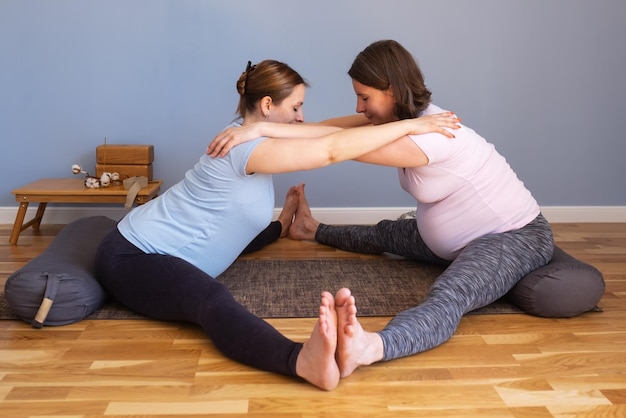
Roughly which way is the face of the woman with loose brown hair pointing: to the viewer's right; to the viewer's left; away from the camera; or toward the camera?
to the viewer's left

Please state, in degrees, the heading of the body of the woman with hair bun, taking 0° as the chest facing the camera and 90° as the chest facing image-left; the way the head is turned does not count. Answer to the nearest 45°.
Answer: approximately 270°

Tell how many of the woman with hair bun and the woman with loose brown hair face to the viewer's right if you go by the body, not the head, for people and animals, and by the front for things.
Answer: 1

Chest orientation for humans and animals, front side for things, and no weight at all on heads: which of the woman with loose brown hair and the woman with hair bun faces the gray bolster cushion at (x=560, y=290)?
the woman with hair bun

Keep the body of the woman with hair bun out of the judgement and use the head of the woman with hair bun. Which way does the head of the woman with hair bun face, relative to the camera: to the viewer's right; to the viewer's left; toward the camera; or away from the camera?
to the viewer's right

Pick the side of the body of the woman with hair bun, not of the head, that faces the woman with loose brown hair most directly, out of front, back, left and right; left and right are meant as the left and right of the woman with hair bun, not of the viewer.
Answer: front

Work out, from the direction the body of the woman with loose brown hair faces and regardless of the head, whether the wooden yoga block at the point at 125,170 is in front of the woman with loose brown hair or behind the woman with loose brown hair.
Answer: in front

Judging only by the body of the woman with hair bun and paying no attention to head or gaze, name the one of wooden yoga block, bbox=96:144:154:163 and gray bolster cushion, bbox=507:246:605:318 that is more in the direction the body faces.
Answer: the gray bolster cushion

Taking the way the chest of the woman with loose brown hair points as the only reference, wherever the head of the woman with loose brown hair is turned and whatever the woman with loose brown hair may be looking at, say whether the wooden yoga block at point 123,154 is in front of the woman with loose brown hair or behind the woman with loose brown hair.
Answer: in front

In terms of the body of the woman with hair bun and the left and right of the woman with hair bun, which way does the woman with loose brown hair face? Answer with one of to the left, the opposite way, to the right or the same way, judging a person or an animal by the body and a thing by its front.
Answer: the opposite way

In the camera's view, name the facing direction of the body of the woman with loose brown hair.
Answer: to the viewer's left

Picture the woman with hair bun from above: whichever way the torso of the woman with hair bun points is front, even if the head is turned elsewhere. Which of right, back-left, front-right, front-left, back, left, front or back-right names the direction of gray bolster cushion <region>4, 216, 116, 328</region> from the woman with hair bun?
back

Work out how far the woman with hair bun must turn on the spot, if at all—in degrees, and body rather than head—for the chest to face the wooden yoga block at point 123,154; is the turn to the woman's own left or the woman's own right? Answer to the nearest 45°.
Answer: approximately 135° to the woman's own left

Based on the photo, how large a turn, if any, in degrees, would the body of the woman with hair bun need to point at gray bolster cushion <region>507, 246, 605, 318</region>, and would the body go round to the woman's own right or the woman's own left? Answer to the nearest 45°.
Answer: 0° — they already face it
